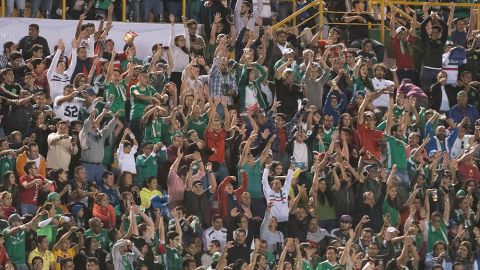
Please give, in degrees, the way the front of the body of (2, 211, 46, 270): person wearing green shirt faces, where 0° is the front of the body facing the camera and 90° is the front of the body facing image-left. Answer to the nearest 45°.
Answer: approximately 315°

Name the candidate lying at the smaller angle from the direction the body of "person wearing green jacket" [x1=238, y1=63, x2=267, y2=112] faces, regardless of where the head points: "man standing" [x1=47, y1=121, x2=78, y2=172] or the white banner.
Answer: the man standing

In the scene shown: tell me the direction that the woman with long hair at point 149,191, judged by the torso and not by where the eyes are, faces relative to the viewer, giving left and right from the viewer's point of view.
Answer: facing the viewer and to the right of the viewer

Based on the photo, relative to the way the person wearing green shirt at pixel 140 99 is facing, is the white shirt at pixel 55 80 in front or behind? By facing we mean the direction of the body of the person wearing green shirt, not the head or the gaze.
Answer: behind

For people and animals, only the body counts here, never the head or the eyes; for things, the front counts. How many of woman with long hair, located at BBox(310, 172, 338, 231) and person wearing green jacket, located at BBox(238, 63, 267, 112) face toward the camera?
2

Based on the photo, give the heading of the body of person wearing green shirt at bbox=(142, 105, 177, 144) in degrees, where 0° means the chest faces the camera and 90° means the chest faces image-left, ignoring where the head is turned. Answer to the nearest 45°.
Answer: approximately 315°

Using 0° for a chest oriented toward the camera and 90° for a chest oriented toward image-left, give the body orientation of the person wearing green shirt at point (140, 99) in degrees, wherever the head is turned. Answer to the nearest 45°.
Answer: approximately 315°
